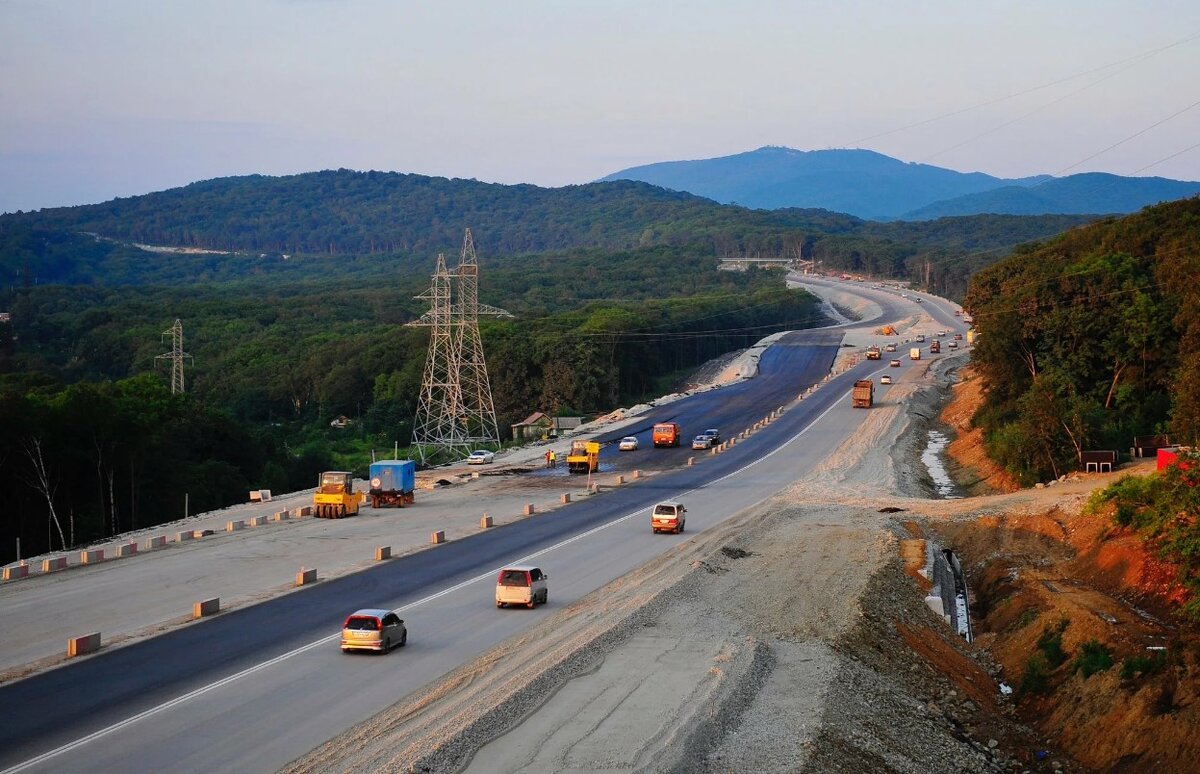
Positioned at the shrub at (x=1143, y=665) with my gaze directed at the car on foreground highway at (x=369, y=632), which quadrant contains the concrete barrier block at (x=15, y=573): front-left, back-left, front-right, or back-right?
front-right

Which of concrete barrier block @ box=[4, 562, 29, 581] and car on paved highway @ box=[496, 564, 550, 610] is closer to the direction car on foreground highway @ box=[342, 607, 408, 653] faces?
the car on paved highway

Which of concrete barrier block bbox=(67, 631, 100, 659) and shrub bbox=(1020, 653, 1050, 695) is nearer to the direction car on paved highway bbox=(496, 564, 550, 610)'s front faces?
the shrub

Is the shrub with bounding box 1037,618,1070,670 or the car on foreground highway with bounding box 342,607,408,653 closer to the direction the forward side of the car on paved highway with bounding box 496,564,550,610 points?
the shrub

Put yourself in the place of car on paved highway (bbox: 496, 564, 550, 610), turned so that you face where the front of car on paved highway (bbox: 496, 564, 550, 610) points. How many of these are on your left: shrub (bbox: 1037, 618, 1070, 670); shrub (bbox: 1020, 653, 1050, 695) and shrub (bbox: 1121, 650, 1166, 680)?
0

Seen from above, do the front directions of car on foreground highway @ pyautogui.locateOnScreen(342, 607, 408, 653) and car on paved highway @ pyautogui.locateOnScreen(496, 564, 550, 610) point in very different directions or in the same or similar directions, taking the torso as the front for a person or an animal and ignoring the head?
same or similar directions

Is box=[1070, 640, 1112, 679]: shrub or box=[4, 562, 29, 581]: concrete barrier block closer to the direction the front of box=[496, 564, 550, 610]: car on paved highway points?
the shrub

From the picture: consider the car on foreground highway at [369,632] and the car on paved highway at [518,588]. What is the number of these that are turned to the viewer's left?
0

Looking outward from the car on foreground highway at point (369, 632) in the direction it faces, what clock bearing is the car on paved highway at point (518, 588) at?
the car on paved highway at point (518, 588) is roughly at 12 o'clock from the car on foreground highway at point (369, 632).

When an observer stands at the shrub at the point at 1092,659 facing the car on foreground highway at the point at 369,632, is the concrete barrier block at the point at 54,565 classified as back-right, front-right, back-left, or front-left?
front-right

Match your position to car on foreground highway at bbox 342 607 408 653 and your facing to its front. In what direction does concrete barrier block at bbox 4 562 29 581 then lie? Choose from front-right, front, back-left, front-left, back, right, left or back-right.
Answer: left

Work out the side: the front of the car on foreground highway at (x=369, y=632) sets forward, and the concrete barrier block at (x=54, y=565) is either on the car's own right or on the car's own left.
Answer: on the car's own left

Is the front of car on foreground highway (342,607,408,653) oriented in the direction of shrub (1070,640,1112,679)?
no

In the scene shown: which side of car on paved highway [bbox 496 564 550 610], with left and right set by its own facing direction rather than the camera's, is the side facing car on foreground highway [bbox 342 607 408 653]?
back

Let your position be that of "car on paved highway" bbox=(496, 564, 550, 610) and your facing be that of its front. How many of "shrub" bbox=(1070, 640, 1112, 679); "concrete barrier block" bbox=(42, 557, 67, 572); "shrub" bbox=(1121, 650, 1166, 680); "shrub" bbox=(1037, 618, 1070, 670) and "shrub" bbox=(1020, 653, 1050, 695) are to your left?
1

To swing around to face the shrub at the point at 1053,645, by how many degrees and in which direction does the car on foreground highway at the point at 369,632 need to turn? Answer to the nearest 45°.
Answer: approximately 45° to its right

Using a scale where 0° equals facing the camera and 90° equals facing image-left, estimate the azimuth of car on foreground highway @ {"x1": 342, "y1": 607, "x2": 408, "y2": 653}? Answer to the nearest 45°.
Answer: approximately 225°

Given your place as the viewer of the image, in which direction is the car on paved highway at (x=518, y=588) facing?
facing away from the viewer and to the right of the viewer

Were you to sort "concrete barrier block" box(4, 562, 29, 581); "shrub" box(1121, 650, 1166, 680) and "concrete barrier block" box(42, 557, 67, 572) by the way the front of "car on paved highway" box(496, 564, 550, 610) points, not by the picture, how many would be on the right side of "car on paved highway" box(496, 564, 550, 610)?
1
